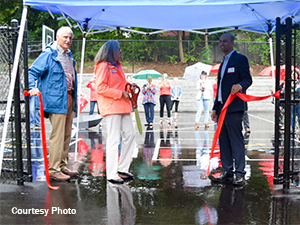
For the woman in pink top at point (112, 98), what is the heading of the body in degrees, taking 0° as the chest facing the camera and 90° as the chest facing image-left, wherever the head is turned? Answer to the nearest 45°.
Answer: approximately 270°

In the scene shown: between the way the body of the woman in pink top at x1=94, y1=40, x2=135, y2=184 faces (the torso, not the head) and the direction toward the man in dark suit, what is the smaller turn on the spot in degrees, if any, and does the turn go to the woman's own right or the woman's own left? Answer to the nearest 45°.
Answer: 0° — they already face them

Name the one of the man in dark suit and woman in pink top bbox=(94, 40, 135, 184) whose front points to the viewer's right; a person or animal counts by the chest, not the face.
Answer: the woman in pink top

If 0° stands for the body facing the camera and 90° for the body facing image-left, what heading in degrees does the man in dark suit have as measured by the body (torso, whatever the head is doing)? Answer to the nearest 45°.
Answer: approximately 45°

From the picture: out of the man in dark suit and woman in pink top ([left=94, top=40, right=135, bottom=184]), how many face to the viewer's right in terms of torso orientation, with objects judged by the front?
1

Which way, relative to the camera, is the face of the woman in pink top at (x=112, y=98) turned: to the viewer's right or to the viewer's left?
to the viewer's right
